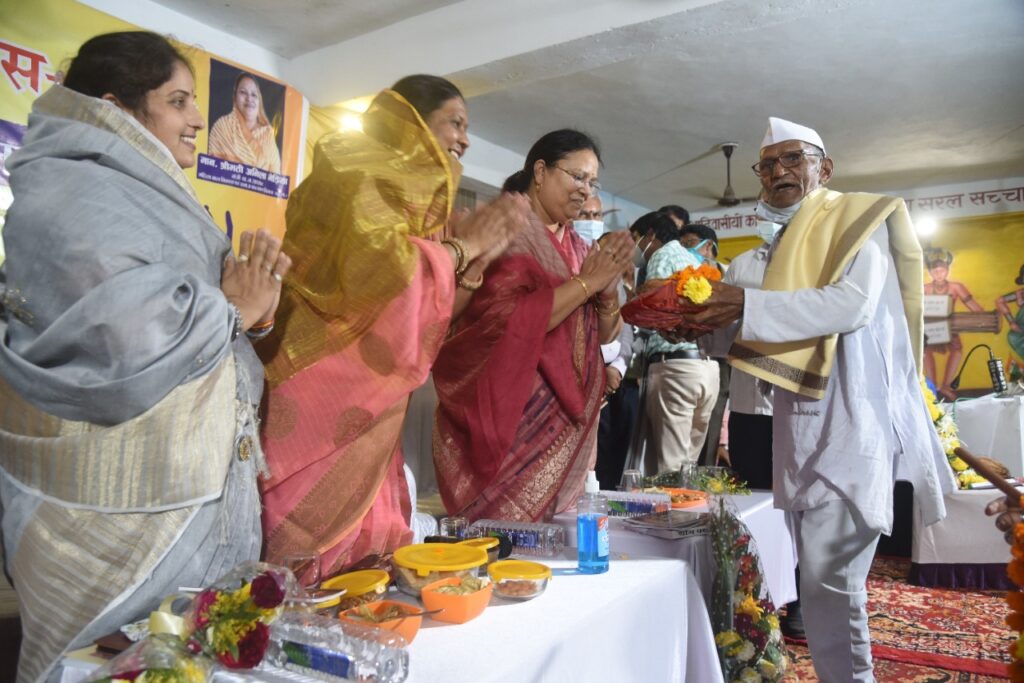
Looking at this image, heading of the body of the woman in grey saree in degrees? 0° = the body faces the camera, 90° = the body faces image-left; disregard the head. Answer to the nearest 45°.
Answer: approximately 270°

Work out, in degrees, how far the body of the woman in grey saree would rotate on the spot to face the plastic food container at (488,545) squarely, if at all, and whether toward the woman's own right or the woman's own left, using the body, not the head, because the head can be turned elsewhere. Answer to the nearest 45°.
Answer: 0° — they already face it

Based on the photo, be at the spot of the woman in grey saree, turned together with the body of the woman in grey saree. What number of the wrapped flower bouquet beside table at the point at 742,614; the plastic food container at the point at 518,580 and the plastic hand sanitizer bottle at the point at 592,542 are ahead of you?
3

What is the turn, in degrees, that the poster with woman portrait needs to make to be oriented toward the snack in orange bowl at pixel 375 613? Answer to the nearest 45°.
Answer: approximately 45° to its right

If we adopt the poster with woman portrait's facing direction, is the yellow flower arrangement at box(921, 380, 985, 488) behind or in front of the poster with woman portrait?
in front

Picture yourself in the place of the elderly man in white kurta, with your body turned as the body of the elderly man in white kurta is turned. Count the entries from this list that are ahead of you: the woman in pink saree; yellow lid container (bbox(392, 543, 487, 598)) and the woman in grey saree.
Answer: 3

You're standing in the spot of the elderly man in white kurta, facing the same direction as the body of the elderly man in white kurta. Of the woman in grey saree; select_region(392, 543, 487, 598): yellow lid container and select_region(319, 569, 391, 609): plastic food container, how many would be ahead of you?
3

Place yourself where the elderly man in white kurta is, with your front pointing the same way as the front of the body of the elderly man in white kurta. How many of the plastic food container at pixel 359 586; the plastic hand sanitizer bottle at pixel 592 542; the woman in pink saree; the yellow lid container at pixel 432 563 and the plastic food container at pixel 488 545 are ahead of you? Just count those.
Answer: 5

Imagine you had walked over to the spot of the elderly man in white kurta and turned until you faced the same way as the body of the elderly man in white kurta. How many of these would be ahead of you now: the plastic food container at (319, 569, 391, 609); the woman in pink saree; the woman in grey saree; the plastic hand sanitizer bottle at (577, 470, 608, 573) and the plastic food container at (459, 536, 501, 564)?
5

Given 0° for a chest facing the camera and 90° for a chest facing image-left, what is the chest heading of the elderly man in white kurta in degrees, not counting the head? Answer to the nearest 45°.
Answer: approximately 45°

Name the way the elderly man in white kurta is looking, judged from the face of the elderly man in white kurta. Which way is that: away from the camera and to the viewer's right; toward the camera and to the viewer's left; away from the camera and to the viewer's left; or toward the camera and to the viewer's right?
toward the camera and to the viewer's left

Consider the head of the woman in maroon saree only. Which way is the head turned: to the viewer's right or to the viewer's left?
to the viewer's right

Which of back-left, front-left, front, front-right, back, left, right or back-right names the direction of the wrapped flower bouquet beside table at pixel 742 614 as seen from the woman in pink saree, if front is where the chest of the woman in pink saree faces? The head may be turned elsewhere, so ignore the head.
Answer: front

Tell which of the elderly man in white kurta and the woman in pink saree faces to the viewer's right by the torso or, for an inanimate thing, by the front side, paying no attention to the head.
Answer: the woman in pink saree

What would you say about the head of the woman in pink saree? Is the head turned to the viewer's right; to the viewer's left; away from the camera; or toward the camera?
to the viewer's right

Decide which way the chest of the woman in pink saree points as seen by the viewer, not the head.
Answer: to the viewer's right
